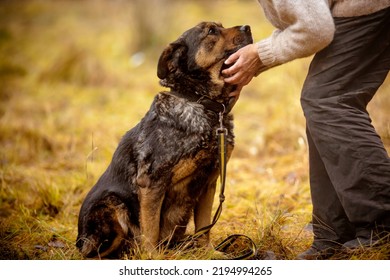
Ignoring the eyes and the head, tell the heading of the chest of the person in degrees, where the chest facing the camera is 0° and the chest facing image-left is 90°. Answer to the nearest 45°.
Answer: approximately 90°

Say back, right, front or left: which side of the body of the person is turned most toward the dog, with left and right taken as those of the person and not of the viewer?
front
